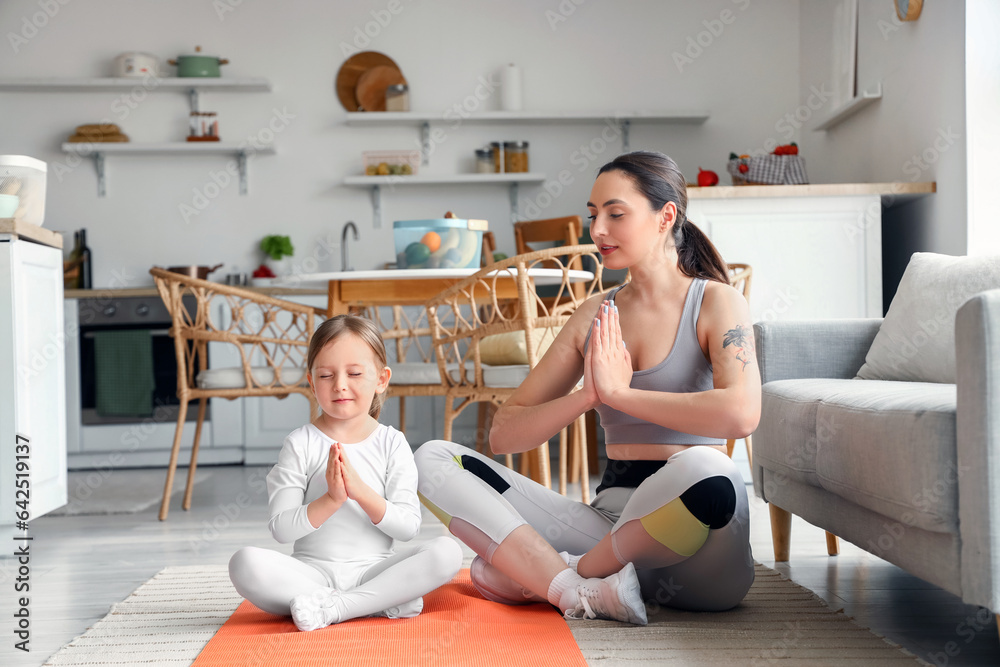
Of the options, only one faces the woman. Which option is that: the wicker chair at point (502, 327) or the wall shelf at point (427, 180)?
the wall shelf

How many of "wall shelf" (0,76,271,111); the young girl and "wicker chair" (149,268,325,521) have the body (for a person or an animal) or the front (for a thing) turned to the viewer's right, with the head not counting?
1

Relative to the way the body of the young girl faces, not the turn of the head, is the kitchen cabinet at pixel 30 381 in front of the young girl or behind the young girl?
behind

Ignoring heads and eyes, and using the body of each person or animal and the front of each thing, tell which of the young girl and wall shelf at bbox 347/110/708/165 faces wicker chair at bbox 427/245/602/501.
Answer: the wall shelf

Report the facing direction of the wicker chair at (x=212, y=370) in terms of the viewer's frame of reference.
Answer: facing to the right of the viewer

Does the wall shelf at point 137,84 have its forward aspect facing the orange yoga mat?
yes

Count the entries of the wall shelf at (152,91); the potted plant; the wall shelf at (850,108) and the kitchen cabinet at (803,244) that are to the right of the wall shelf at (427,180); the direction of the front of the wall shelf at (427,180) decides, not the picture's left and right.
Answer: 2

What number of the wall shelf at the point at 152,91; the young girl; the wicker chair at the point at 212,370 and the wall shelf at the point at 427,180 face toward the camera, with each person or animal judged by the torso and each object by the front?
3
